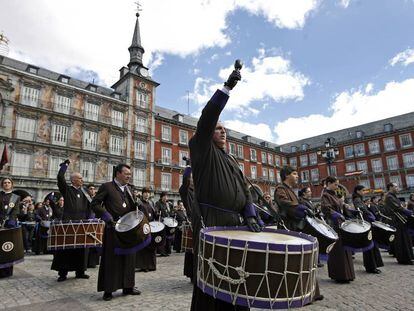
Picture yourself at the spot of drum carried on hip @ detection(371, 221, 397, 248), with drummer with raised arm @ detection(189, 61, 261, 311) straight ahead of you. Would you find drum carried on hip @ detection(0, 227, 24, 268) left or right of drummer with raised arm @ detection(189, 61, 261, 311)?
right

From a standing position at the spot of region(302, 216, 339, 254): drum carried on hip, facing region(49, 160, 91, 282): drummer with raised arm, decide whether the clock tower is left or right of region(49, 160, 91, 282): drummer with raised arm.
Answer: right

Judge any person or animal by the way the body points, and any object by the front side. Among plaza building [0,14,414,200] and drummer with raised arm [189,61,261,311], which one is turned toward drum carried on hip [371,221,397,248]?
the plaza building

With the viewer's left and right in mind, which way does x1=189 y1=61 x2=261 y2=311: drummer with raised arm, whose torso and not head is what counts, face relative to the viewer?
facing the viewer and to the right of the viewer

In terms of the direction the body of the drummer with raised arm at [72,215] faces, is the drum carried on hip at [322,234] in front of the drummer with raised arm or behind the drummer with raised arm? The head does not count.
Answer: in front

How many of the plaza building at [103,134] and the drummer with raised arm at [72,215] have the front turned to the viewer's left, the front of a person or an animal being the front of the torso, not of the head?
0

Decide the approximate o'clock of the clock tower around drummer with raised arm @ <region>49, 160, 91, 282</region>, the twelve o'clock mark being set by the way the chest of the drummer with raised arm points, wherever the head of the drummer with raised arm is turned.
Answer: The clock tower is roughly at 8 o'clock from the drummer with raised arm.

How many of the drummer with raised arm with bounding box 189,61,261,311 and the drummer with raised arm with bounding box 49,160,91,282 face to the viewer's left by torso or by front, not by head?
0
